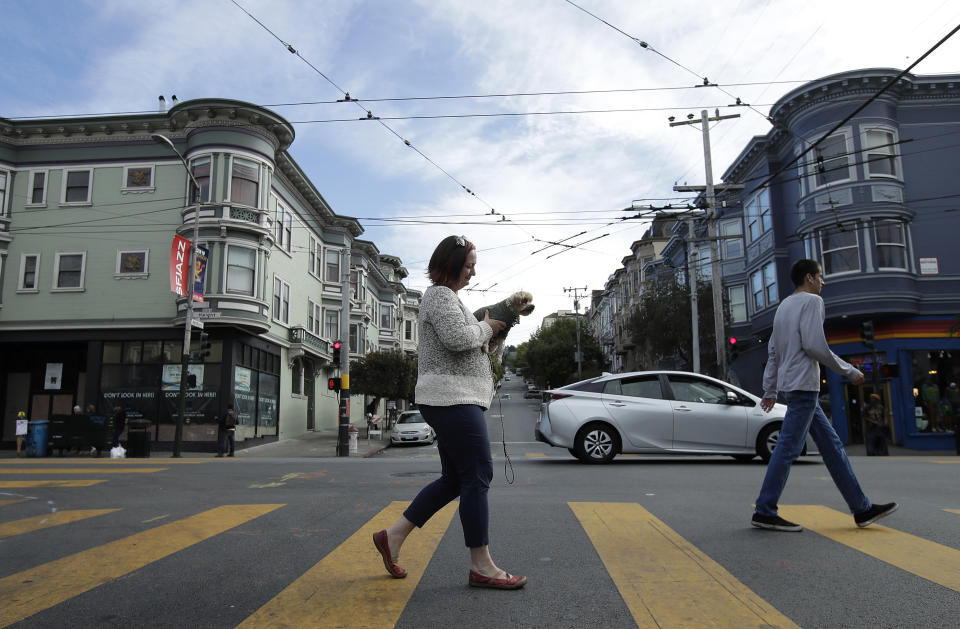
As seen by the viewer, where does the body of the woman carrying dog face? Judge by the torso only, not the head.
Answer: to the viewer's right

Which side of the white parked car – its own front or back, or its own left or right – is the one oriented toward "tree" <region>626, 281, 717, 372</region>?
left

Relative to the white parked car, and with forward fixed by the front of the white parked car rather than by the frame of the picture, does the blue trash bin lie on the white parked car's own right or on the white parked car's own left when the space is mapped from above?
on the white parked car's own right

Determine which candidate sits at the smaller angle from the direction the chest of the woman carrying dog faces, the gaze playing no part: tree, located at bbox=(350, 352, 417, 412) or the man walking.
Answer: the man walking

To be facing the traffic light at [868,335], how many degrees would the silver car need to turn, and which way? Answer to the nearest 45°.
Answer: approximately 45° to its left

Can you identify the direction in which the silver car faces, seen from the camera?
facing to the right of the viewer

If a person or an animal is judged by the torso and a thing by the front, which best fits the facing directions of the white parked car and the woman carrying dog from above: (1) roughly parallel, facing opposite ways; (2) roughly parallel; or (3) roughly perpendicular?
roughly perpendicular

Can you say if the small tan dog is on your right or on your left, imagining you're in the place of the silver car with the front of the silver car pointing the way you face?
on your right

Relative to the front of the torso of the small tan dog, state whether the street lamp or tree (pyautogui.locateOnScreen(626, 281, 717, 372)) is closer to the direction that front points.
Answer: the tree

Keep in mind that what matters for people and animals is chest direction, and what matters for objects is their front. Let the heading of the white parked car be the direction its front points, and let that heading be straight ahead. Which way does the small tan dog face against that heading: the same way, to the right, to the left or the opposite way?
to the left

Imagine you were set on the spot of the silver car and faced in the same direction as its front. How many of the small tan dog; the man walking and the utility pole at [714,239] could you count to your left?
1

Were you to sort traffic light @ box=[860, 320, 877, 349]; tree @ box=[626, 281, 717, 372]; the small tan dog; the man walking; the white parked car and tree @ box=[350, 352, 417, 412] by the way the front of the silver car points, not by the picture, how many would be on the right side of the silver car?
2

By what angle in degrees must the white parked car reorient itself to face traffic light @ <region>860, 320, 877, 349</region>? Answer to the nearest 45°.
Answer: approximately 45° to its left

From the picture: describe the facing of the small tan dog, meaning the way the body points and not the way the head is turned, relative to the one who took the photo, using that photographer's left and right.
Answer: facing to the right of the viewer

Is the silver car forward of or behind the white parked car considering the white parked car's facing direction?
forward

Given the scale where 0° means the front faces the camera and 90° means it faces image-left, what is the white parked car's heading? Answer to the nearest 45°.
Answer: approximately 0°
